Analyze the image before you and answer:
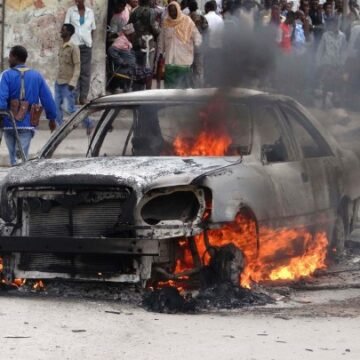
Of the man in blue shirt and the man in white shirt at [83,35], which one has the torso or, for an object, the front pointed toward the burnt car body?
the man in white shirt

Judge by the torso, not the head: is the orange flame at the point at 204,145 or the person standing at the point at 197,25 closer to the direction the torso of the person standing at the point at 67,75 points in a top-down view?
the orange flame

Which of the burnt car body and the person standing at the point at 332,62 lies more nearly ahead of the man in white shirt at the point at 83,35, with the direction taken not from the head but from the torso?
the burnt car body

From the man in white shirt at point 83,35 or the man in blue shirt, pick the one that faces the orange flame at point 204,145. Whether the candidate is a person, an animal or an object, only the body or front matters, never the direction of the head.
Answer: the man in white shirt

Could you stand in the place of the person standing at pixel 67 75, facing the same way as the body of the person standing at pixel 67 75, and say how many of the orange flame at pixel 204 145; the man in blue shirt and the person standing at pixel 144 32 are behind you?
1

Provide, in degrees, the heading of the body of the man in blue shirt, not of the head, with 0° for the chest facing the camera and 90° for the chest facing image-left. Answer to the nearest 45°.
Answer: approximately 180°

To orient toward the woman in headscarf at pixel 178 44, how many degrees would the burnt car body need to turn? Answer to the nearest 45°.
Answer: approximately 135° to its right

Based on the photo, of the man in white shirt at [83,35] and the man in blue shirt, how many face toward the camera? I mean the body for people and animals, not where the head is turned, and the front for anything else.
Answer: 1

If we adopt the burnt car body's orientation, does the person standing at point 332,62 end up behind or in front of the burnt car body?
behind

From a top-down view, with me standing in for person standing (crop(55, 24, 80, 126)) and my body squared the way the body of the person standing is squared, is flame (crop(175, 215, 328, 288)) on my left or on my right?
on my left
